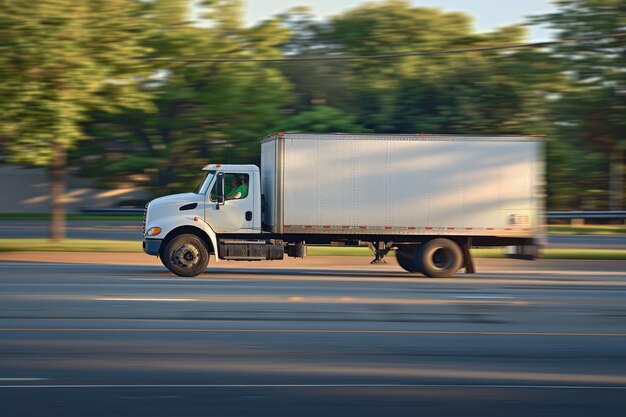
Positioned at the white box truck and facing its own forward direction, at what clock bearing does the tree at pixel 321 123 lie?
The tree is roughly at 3 o'clock from the white box truck.

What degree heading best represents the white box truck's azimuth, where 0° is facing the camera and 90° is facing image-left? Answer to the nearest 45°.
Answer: approximately 90°

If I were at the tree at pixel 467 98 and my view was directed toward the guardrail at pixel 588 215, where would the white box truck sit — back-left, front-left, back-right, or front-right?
front-right

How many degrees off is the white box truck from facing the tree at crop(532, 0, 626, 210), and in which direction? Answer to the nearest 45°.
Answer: approximately 135° to its right

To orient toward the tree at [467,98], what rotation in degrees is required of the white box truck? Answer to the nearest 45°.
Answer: approximately 90° to its right

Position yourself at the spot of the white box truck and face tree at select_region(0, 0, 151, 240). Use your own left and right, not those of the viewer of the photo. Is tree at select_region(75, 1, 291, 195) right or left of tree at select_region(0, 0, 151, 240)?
right
